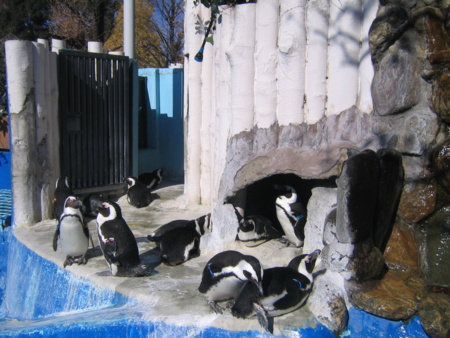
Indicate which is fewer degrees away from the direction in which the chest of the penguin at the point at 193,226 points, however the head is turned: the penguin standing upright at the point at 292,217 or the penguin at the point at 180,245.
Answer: the penguin standing upright

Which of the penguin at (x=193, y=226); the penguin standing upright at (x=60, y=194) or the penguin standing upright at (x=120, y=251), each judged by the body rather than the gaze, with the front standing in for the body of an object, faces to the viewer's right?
the penguin

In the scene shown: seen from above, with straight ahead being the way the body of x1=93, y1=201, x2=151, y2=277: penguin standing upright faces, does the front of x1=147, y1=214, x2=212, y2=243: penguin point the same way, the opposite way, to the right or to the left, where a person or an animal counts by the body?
the opposite way

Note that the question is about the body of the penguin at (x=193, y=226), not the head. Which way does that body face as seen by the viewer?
to the viewer's right

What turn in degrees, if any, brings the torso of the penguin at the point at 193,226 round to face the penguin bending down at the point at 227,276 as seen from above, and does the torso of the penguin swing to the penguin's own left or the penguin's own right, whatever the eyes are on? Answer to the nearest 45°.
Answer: approximately 90° to the penguin's own right

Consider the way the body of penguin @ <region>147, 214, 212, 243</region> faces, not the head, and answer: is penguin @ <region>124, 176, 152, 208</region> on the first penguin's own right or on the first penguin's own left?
on the first penguin's own left

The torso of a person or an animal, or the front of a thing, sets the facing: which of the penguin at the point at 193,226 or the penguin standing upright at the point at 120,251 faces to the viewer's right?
the penguin

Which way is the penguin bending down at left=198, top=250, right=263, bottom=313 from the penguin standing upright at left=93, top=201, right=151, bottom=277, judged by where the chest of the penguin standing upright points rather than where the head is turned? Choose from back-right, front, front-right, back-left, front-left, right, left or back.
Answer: back-left

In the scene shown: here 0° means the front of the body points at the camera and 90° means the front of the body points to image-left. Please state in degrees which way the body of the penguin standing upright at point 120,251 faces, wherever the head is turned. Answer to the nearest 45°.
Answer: approximately 90°

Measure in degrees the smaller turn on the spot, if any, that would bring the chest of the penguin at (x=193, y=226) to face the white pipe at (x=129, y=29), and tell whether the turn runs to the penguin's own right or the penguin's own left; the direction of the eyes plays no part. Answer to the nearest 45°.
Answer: approximately 90° to the penguin's own left
